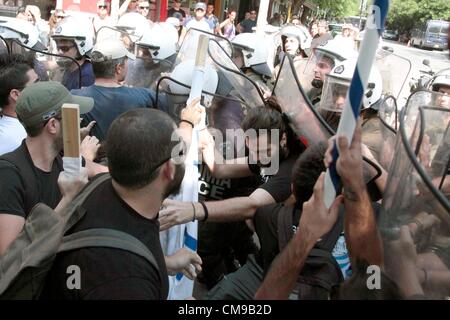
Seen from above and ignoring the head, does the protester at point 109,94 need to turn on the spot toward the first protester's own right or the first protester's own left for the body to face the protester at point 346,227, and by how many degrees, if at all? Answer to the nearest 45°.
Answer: approximately 135° to the first protester's own right

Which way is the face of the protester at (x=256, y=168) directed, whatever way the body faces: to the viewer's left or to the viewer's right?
to the viewer's left

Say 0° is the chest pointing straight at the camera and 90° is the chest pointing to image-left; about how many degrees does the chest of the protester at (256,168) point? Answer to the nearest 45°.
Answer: approximately 45°

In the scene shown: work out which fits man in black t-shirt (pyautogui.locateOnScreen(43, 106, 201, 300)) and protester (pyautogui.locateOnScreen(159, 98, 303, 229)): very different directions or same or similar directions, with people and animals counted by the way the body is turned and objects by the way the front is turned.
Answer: very different directions

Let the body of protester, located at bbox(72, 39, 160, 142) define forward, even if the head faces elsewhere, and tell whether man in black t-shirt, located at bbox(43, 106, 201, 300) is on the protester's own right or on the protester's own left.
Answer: on the protester's own right

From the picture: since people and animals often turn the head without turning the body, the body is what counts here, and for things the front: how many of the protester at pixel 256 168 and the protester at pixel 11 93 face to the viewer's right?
1

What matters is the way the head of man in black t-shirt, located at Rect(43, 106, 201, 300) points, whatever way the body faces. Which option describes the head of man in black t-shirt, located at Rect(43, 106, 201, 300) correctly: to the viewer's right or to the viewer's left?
to the viewer's right

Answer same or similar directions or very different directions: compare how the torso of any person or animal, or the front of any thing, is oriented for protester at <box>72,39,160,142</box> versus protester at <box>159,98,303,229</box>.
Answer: very different directions

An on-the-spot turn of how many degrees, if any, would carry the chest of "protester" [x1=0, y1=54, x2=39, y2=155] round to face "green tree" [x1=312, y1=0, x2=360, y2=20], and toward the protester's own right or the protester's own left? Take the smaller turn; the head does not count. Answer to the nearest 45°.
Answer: approximately 45° to the protester's own left

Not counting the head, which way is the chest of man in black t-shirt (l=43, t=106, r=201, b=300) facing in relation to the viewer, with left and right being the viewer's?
facing away from the viewer and to the right of the viewer

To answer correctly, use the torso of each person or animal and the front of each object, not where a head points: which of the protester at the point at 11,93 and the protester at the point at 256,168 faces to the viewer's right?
the protester at the point at 11,93

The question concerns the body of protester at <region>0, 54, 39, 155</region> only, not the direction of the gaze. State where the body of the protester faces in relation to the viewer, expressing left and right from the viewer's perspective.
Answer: facing to the right of the viewer

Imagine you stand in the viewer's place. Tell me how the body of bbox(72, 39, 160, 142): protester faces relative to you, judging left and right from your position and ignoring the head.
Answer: facing away from the viewer and to the right of the viewer

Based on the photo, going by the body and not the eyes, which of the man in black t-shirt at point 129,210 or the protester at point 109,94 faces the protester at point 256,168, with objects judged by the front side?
the man in black t-shirt

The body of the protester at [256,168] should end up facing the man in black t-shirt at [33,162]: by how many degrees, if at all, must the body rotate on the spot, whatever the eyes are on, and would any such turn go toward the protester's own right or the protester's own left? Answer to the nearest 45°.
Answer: approximately 45° to the protester's own right
